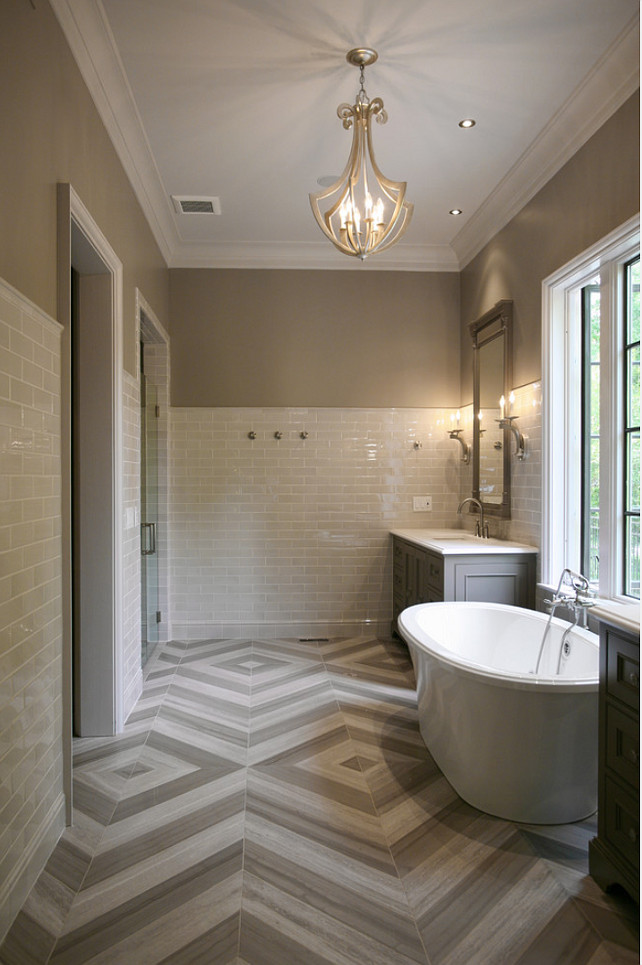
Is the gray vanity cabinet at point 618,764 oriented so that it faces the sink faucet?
no

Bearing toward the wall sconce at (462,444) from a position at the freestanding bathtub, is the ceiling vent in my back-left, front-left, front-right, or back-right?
front-left

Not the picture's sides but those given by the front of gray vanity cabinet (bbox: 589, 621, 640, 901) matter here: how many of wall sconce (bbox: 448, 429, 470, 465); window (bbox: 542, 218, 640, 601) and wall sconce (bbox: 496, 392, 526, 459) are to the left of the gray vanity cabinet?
0

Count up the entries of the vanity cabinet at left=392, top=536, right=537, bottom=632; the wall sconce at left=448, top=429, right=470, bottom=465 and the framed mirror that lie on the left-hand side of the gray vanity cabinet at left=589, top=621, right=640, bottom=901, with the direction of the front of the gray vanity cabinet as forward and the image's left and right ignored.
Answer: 0

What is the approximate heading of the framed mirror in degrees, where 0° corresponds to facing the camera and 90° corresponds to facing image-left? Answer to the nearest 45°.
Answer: approximately 90°

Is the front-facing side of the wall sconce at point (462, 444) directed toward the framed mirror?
no

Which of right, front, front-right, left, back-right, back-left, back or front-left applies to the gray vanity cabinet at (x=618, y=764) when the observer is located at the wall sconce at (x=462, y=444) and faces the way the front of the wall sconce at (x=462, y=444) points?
left

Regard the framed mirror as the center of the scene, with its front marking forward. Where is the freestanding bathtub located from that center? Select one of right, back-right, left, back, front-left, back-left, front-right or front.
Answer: left

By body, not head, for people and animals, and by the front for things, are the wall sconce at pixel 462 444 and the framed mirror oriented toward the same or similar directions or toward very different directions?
same or similar directions

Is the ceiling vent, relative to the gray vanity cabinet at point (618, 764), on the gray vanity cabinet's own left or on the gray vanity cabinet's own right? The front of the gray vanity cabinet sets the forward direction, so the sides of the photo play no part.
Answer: on the gray vanity cabinet's own right

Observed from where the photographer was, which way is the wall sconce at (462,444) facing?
facing to the left of the viewer

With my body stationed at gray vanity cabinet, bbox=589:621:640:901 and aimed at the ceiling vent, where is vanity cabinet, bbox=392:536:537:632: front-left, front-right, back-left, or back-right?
front-right

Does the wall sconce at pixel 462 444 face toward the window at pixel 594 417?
no

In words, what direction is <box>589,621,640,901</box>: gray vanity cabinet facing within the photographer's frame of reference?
facing the viewer and to the left of the viewer

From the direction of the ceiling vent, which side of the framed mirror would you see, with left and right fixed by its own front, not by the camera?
front
